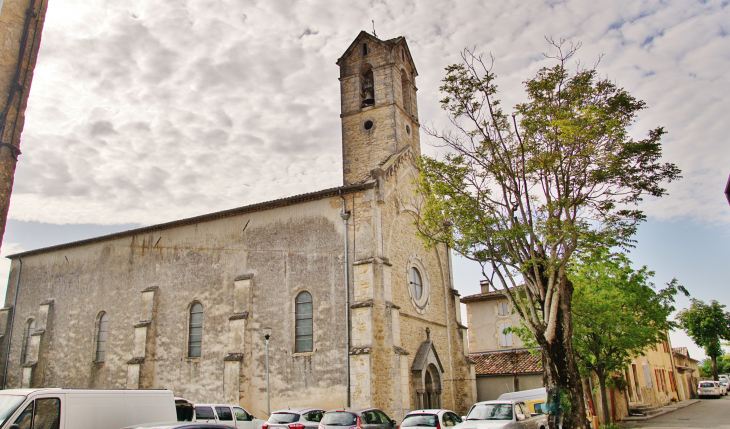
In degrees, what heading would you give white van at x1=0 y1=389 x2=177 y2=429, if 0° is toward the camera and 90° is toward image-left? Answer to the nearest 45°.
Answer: approximately 45°

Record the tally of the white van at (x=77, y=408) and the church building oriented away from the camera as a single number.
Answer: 0

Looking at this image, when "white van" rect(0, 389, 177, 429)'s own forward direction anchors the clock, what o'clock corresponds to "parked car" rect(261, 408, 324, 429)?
The parked car is roughly at 6 o'clock from the white van.

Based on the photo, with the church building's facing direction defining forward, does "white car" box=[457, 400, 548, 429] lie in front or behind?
in front

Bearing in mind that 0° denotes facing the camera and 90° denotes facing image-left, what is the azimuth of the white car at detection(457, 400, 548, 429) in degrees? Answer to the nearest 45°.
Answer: approximately 45°

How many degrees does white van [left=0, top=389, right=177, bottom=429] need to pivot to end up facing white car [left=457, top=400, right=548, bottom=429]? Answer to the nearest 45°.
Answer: approximately 135° to its left

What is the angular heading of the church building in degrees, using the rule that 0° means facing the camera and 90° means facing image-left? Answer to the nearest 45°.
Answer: approximately 315°

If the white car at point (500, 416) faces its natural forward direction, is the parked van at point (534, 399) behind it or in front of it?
behind

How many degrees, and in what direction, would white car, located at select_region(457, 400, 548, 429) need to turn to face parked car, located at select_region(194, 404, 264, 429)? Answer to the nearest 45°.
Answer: approximately 45° to its right

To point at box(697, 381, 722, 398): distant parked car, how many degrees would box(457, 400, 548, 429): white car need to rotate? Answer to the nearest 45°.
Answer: approximately 180°

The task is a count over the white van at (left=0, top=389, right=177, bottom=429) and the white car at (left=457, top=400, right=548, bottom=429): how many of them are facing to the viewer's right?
0
